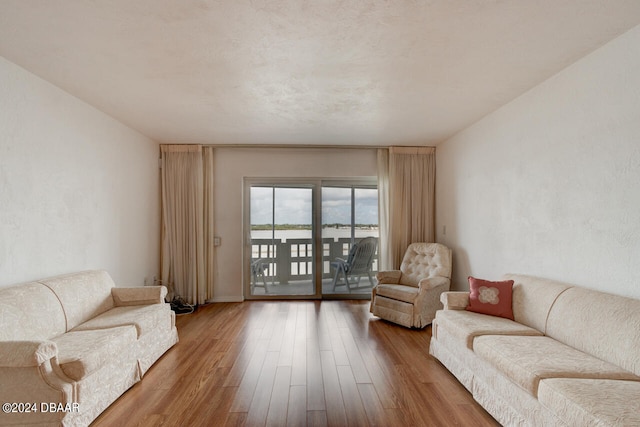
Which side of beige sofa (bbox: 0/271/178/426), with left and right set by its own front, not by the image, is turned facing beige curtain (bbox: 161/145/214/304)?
left

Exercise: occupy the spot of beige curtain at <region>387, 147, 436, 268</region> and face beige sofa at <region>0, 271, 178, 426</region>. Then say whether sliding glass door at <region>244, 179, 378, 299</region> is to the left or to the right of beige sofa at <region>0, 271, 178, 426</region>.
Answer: right

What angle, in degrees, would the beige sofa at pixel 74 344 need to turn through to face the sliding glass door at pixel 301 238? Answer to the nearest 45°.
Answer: approximately 90° to its left

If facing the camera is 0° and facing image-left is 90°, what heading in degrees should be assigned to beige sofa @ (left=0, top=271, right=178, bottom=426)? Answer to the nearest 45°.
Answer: approximately 315°

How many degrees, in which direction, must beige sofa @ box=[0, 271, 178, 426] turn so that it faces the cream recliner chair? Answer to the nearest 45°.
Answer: approximately 45° to its left

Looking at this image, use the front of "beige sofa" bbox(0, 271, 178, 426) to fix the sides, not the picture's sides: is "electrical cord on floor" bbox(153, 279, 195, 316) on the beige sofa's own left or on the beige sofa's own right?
on the beige sofa's own left

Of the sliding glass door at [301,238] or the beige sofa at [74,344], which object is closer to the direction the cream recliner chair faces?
the beige sofa

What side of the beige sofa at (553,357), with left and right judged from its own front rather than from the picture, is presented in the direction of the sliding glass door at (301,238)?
right

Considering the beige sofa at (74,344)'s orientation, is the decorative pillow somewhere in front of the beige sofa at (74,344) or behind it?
in front

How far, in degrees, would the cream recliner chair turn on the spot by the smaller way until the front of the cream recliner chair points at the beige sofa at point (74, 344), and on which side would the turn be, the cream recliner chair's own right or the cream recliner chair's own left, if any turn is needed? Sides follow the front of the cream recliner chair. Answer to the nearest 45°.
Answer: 0° — it already faces it

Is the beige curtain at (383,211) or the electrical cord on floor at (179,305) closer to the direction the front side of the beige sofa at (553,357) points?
the electrical cord on floor

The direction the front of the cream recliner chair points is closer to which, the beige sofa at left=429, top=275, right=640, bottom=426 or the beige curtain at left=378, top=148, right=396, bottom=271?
the beige sofa
